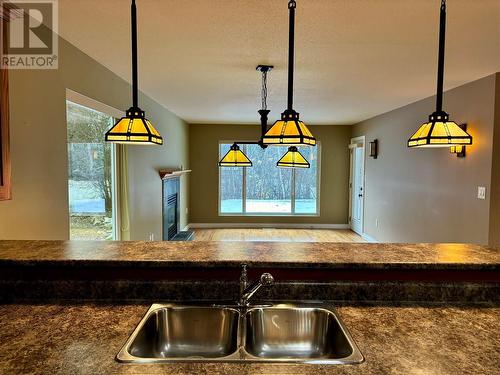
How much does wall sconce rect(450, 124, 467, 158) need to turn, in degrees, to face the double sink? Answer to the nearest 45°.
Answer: approximately 90° to its left

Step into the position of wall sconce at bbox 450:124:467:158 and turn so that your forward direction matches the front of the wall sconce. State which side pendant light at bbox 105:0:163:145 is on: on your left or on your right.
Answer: on your left

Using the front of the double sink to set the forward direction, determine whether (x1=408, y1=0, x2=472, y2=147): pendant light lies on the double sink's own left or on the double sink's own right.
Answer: on the double sink's own left

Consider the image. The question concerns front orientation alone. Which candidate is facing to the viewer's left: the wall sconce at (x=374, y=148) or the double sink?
the wall sconce

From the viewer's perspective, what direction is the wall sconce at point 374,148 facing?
to the viewer's left

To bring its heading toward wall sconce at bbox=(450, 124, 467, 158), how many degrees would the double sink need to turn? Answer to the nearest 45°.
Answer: approximately 135° to its left

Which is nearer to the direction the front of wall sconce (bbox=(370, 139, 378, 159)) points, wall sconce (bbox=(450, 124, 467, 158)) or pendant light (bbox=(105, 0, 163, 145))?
the pendant light

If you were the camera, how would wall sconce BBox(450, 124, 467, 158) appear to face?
facing to the left of the viewer

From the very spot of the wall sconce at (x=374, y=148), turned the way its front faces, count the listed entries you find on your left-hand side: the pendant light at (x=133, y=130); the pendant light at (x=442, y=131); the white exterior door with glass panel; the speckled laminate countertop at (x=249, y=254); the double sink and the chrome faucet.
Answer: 5

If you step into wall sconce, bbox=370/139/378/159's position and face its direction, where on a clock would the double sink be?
The double sink is roughly at 9 o'clock from the wall sconce.

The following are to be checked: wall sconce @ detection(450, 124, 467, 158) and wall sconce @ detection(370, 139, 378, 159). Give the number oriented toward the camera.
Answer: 0

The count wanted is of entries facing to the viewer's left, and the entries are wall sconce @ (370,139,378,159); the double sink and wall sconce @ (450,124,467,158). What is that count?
2
